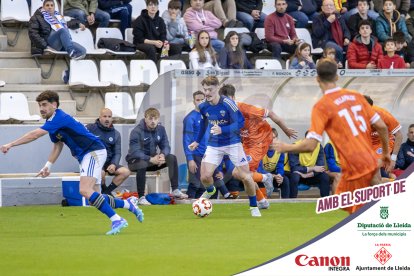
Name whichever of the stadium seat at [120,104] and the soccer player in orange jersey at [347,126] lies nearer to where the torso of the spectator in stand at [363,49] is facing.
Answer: the soccer player in orange jersey

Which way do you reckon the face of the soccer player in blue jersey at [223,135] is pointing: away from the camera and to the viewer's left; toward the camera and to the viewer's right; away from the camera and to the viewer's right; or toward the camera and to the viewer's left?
toward the camera and to the viewer's left

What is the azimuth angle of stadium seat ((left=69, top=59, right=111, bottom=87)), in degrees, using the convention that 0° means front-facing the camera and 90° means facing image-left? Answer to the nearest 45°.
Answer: approximately 315°

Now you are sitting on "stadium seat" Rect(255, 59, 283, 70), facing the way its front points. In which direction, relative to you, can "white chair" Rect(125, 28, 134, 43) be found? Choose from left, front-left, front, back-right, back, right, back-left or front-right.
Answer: right

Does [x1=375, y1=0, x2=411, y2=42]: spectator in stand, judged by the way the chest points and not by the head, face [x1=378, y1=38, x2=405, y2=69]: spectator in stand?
yes

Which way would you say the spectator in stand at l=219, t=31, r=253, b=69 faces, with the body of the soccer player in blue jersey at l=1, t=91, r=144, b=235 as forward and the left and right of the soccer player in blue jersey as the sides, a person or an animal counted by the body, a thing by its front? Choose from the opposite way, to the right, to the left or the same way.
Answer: to the left

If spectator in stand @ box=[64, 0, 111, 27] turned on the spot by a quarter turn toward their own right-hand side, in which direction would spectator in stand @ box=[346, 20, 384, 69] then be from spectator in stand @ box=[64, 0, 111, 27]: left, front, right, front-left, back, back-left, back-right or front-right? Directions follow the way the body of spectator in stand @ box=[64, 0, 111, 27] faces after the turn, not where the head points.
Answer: back-left

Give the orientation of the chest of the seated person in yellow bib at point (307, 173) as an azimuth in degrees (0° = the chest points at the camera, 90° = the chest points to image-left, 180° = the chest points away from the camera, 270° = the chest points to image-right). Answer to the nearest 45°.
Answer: approximately 0°

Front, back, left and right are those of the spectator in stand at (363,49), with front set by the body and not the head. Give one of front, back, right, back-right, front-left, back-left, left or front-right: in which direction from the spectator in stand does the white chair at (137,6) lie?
right

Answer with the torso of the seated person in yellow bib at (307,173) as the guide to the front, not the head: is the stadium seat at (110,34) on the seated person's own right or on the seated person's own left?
on the seated person's own right

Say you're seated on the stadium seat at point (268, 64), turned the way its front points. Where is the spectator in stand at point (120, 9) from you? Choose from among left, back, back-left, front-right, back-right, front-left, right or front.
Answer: right
